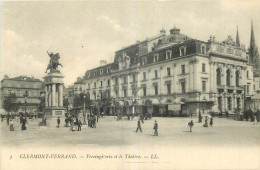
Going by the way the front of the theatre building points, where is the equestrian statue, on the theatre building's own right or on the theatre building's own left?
on the theatre building's own right
